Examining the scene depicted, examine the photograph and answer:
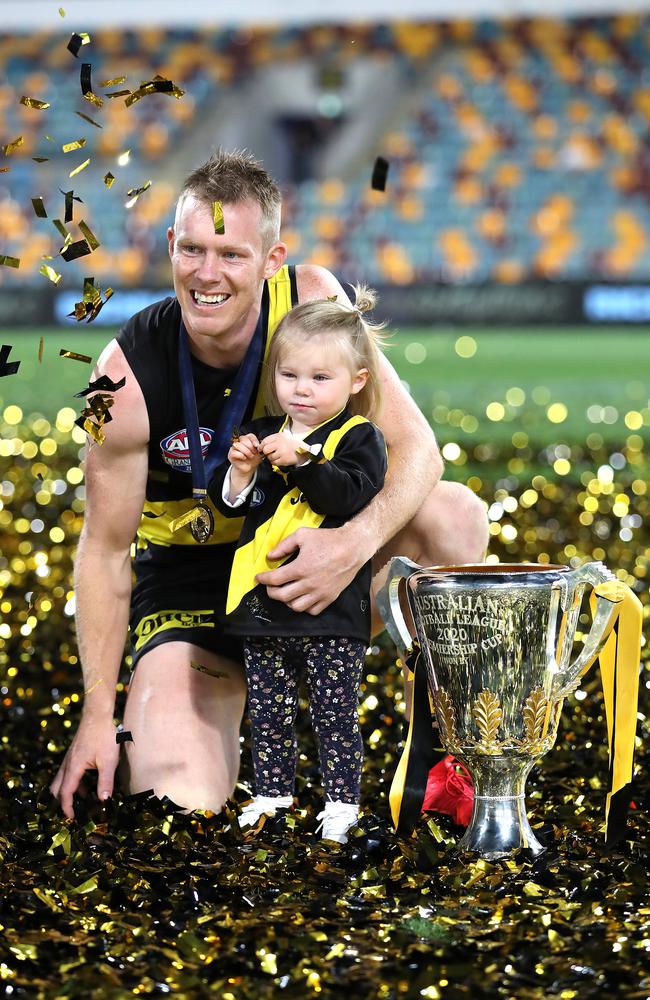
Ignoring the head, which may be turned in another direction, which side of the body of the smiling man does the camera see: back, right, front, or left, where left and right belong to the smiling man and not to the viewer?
front

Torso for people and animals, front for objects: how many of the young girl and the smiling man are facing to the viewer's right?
0

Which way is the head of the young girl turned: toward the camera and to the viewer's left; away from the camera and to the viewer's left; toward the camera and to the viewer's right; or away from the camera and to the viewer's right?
toward the camera and to the viewer's left

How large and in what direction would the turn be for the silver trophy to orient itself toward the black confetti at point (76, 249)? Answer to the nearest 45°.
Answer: approximately 45° to its right

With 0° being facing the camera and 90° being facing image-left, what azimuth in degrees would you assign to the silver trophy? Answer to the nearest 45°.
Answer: approximately 45°
